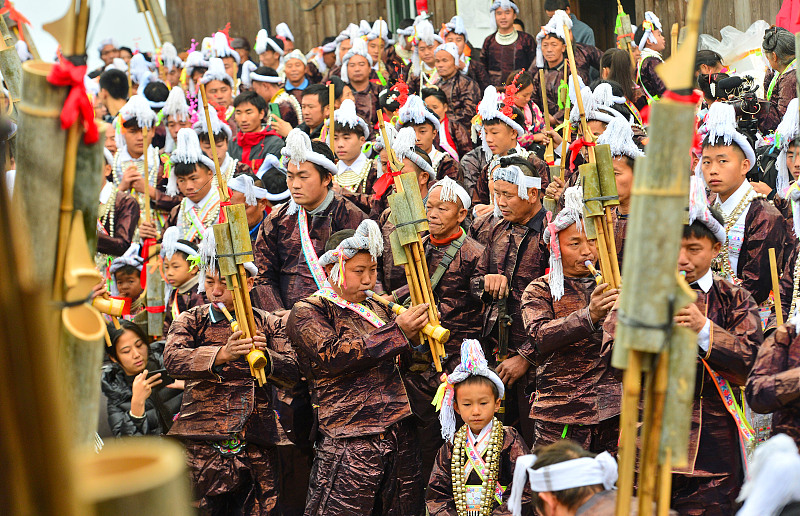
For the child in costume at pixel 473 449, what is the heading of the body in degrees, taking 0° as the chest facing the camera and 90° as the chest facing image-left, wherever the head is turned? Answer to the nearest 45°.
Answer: approximately 0°

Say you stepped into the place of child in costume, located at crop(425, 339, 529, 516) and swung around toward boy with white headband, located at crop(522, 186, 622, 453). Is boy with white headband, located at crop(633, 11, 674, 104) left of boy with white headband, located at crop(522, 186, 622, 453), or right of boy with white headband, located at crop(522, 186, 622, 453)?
left

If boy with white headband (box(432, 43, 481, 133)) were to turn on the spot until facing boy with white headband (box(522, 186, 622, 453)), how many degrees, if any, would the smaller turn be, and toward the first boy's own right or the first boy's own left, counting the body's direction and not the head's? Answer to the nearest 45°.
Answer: approximately 45° to the first boy's own left

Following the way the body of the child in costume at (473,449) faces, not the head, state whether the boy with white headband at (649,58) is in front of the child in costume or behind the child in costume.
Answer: behind

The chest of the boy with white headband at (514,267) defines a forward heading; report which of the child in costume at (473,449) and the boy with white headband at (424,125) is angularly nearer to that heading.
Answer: the child in costume

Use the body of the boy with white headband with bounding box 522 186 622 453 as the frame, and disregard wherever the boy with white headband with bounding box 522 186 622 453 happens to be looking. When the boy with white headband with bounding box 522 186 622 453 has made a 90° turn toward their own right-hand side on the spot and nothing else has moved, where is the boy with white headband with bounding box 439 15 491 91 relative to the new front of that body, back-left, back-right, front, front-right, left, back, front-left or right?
back-right

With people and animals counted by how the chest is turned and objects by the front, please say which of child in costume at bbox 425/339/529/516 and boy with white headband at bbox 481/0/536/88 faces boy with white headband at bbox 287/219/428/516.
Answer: boy with white headband at bbox 481/0/536/88

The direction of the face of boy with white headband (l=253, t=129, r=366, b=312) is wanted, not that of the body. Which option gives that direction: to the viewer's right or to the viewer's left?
to the viewer's left

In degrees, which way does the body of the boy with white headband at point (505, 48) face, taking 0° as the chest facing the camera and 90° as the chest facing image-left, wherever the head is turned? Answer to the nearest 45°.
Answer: approximately 0°

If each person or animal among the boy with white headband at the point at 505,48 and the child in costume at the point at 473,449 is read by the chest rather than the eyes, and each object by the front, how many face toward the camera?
2

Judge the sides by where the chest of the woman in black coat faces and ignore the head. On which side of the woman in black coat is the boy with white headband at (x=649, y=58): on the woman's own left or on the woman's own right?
on the woman's own left
